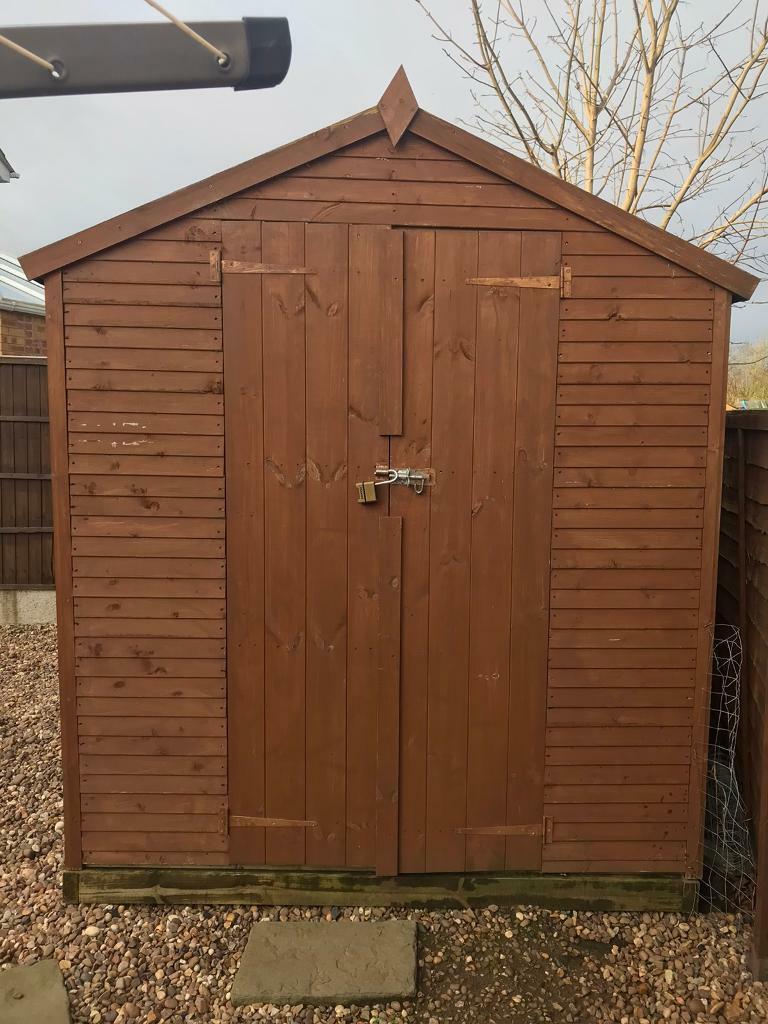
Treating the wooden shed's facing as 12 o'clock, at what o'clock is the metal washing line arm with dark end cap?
The metal washing line arm with dark end cap is roughly at 1 o'clock from the wooden shed.

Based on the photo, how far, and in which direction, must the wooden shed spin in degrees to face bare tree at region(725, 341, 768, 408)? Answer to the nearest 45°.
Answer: approximately 135° to its left

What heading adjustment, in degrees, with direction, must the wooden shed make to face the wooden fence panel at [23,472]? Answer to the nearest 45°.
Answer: approximately 135° to its right

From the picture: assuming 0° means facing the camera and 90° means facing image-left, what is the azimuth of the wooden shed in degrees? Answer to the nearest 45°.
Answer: approximately 0°
